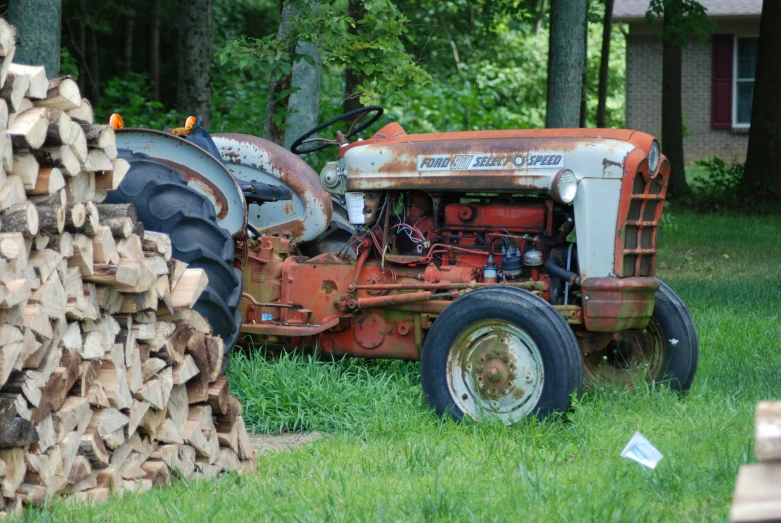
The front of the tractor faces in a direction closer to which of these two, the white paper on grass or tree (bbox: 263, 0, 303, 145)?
the white paper on grass

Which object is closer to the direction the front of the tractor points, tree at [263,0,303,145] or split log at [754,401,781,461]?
the split log

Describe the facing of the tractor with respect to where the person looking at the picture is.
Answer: facing the viewer and to the right of the viewer

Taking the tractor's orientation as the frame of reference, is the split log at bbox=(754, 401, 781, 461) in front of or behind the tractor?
in front

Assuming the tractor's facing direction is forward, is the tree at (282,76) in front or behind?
behind

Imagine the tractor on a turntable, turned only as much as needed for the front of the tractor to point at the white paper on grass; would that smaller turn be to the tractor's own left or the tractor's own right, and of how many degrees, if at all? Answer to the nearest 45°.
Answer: approximately 45° to the tractor's own right
